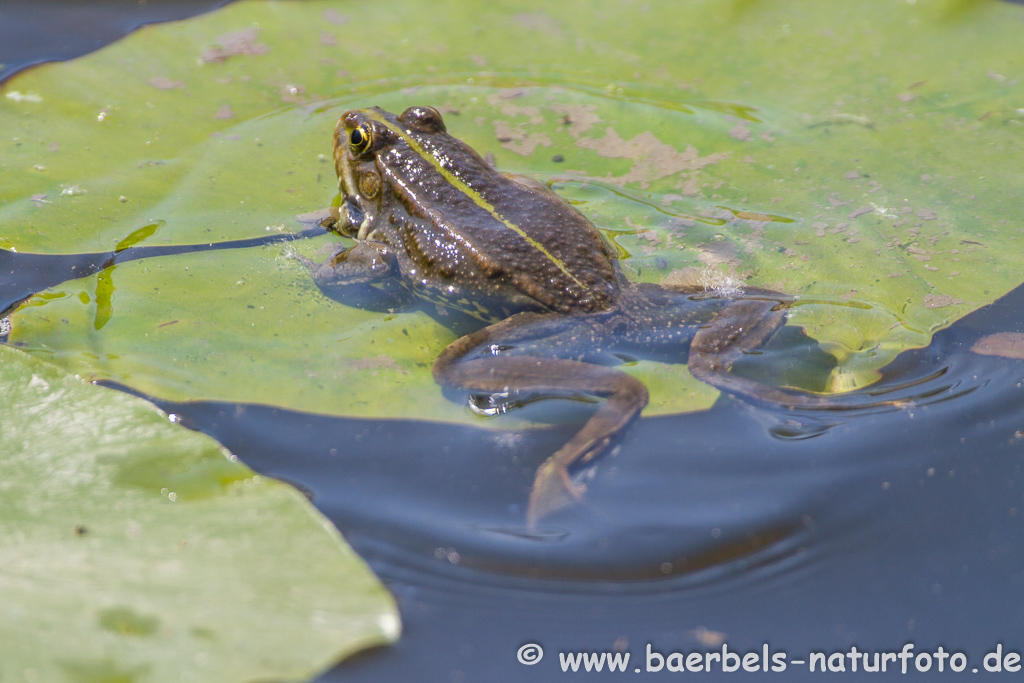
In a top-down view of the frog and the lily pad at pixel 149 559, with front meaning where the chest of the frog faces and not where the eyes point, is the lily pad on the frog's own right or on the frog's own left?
on the frog's own left

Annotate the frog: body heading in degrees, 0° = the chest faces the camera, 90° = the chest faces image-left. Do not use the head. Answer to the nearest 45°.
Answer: approximately 135°
